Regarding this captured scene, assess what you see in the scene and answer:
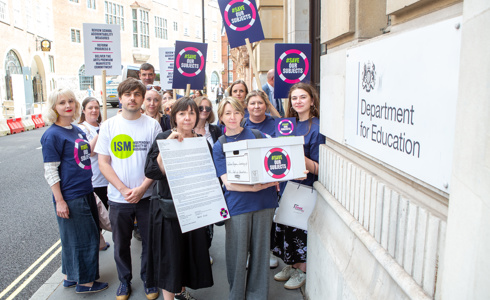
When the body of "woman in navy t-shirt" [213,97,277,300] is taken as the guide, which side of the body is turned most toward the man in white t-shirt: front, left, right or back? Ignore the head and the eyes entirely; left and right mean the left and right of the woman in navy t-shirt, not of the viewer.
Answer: right

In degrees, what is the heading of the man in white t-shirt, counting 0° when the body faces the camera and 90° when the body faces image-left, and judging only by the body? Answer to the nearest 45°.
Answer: approximately 0°

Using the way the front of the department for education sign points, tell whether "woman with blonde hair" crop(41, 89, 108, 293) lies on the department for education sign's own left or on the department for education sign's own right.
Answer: on the department for education sign's own right

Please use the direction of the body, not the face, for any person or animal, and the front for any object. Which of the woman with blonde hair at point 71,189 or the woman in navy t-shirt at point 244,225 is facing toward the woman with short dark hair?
the woman with blonde hair

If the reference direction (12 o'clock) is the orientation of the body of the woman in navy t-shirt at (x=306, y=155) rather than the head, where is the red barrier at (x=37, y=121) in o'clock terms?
The red barrier is roughly at 3 o'clock from the woman in navy t-shirt.

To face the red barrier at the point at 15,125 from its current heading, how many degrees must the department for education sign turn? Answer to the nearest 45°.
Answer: approximately 90° to its right

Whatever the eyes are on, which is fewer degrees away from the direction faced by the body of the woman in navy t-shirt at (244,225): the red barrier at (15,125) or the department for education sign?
the department for education sign

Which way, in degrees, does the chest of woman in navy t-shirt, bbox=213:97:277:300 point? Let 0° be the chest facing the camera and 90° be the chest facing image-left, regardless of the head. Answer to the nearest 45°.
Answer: approximately 0°

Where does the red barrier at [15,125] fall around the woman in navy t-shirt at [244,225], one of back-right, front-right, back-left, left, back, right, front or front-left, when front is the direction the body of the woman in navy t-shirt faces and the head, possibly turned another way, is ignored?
back-right

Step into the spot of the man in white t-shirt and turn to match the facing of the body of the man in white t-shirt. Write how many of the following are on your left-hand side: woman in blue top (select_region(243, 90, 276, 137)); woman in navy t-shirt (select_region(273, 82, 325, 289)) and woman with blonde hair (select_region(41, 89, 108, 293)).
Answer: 2
